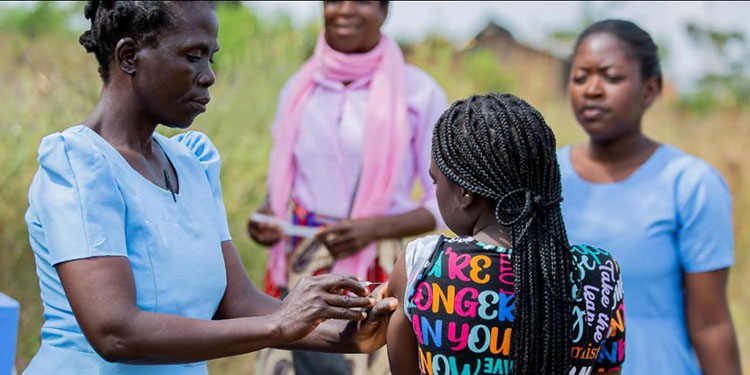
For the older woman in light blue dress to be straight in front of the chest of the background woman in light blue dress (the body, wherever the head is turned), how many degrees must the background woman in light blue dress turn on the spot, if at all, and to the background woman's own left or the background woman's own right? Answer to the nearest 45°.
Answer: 0° — they already face them

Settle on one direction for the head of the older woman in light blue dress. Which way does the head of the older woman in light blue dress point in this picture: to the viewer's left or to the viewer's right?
to the viewer's right

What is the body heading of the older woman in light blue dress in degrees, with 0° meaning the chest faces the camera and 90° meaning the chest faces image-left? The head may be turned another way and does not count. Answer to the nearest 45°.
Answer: approximately 315°

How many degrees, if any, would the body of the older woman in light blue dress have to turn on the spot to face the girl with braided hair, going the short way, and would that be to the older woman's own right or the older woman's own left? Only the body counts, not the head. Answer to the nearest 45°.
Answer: approximately 45° to the older woman's own left

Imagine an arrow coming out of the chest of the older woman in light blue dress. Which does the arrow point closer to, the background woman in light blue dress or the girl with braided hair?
the girl with braided hair

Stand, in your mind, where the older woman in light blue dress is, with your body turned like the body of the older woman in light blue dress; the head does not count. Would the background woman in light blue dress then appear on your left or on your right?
on your left

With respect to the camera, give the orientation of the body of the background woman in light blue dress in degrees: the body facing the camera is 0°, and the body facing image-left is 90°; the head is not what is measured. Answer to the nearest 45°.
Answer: approximately 45°

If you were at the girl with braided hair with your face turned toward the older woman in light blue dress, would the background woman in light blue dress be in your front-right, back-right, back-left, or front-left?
back-right
